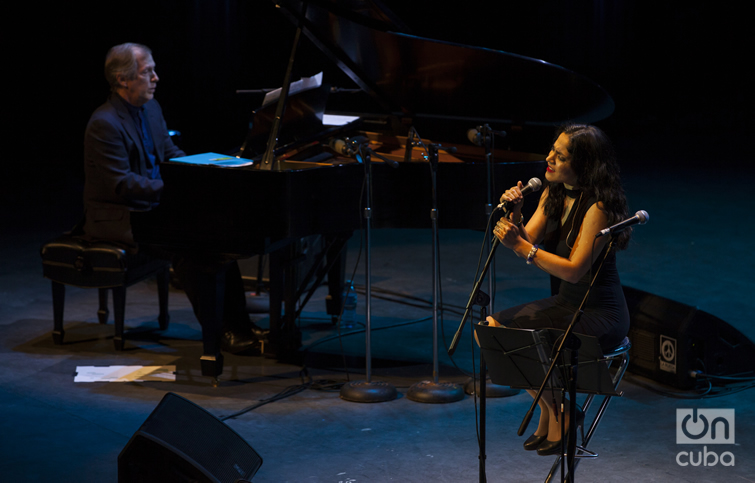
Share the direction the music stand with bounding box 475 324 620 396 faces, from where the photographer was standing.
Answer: facing away from the viewer

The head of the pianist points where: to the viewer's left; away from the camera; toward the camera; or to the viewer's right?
to the viewer's right

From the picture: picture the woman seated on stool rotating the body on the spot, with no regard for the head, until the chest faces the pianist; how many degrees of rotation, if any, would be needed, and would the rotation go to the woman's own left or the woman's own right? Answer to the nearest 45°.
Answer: approximately 45° to the woman's own right

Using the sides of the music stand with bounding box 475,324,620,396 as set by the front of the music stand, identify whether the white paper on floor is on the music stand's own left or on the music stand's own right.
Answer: on the music stand's own left

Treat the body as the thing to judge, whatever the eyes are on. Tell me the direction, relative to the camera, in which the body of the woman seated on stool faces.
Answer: to the viewer's left

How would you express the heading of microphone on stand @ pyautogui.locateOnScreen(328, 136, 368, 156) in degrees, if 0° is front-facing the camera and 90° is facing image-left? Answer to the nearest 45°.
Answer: approximately 90°
